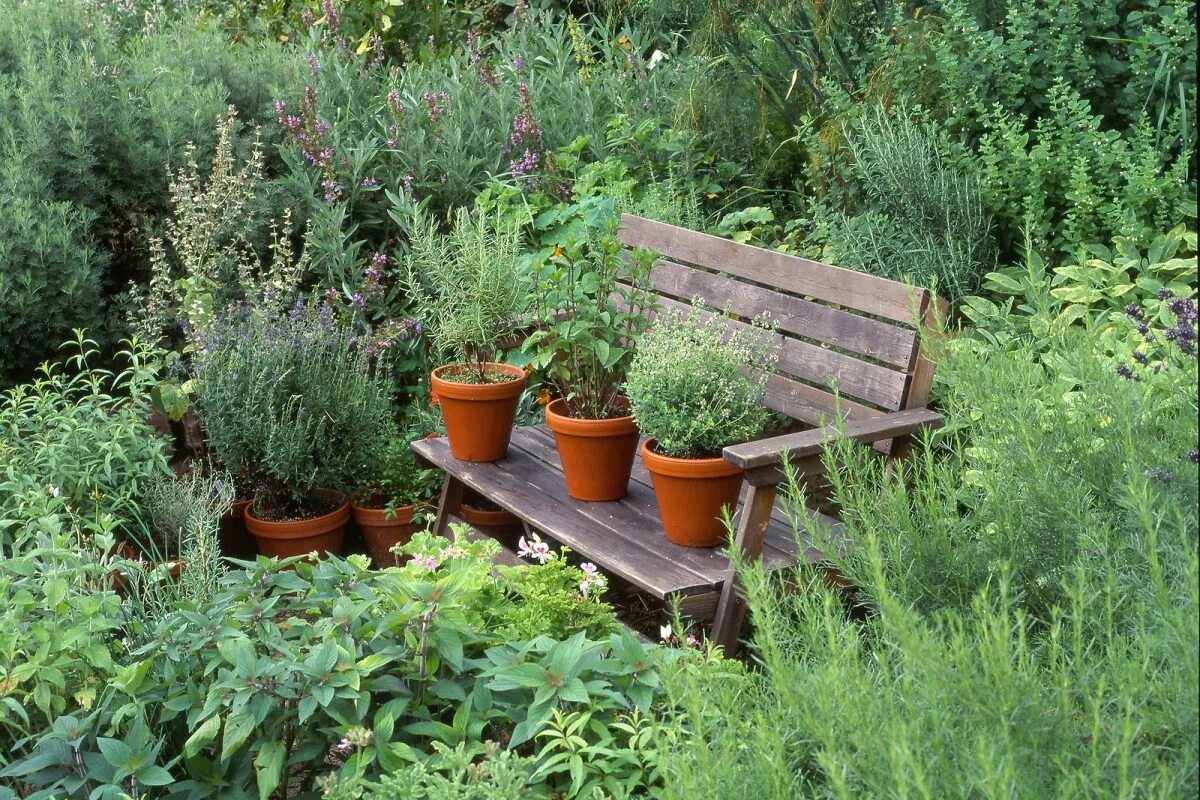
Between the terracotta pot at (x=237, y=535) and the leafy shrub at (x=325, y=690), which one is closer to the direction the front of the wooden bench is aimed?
the leafy shrub

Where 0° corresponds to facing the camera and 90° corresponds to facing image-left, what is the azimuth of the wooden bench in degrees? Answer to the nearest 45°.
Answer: approximately 45°

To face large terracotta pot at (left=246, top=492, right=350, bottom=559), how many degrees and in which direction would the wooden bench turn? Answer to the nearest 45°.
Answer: approximately 45° to its right

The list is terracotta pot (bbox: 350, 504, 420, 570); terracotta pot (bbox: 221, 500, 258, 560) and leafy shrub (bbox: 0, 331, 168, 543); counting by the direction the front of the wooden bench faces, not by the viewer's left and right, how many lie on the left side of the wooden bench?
0

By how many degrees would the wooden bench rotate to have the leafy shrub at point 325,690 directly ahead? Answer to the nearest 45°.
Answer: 0° — it already faces it

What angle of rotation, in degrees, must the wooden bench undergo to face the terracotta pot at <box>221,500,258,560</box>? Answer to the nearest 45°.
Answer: approximately 45° to its right

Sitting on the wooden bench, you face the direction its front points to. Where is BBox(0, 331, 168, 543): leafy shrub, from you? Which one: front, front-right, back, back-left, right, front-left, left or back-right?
front-right

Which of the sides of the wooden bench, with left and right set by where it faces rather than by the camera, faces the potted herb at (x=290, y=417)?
right
